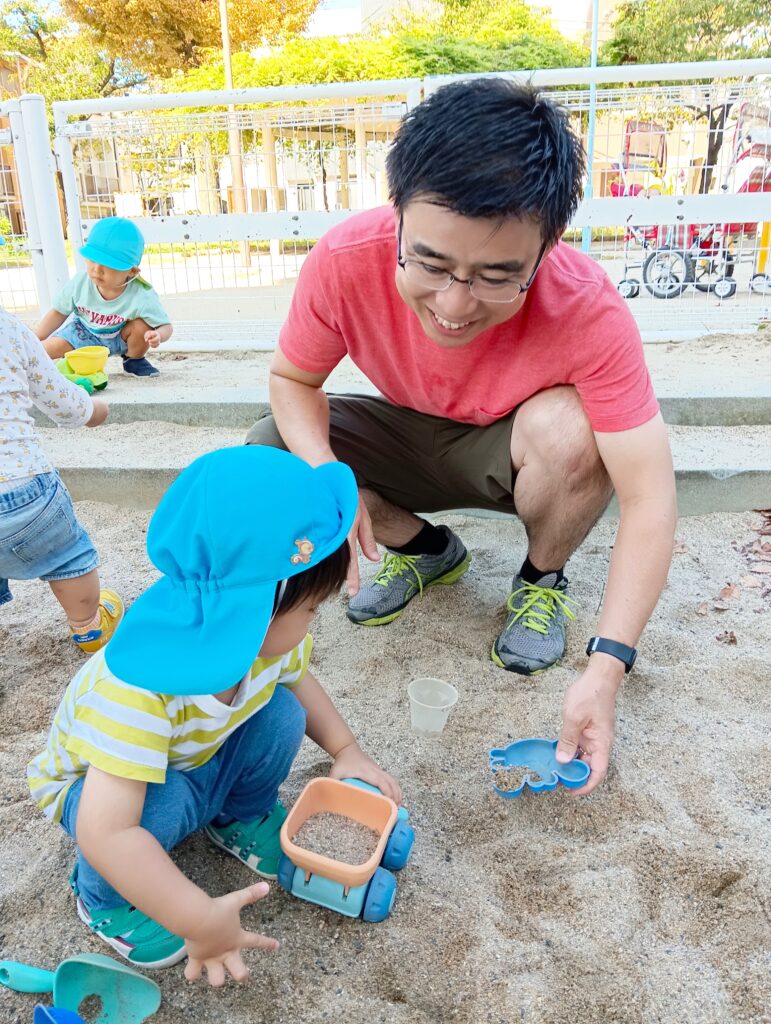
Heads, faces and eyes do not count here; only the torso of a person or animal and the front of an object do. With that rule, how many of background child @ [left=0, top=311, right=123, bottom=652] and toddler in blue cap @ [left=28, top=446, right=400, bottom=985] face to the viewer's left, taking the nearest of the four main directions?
0

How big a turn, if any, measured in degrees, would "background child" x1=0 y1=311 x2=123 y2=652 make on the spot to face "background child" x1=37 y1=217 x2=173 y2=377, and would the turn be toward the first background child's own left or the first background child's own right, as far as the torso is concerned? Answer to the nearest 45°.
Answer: approximately 45° to the first background child's own left

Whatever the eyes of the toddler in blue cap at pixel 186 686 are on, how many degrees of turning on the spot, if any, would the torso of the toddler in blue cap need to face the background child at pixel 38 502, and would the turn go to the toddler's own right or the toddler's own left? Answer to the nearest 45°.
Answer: approximately 135° to the toddler's own left

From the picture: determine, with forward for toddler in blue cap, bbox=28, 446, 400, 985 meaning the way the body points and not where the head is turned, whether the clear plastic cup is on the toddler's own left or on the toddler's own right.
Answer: on the toddler's own left

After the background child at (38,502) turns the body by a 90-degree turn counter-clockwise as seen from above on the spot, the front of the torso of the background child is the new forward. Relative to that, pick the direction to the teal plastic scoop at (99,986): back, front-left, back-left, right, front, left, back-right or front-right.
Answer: back-left

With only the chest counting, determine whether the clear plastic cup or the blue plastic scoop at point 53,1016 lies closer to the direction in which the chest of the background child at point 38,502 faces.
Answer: the clear plastic cup

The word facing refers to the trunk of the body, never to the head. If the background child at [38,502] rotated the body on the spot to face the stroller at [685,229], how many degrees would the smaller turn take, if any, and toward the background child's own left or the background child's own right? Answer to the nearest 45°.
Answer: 0° — they already face it

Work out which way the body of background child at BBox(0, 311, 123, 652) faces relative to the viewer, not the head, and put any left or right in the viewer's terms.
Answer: facing away from the viewer and to the right of the viewer

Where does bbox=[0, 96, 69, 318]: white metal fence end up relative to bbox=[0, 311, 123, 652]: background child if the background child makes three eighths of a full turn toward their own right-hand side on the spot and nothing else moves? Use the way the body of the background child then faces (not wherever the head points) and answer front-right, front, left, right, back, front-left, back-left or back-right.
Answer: back

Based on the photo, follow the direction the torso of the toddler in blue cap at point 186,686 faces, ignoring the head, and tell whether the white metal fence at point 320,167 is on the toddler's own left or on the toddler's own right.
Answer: on the toddler's own left

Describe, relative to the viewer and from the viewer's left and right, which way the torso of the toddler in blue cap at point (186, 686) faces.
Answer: facing the viewer and to the right of the viewer

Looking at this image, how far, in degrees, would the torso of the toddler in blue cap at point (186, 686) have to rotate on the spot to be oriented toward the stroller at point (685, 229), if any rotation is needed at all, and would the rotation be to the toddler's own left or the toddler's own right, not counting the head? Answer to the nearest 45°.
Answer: approximately 90° to the toddler's own left
